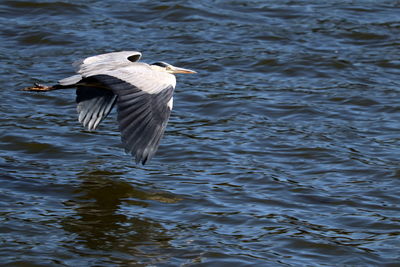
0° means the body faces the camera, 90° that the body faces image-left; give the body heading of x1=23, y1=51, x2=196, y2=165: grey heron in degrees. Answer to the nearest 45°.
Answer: approximately 270°
